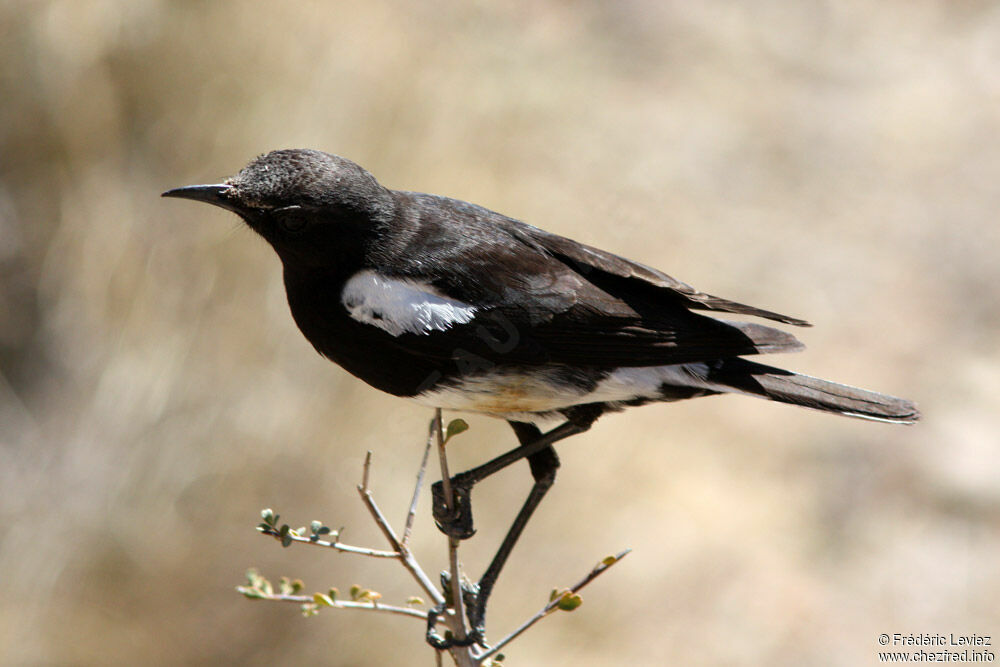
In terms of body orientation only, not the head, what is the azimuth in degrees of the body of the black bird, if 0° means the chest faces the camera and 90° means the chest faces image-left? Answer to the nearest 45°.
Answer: approximately 90°
